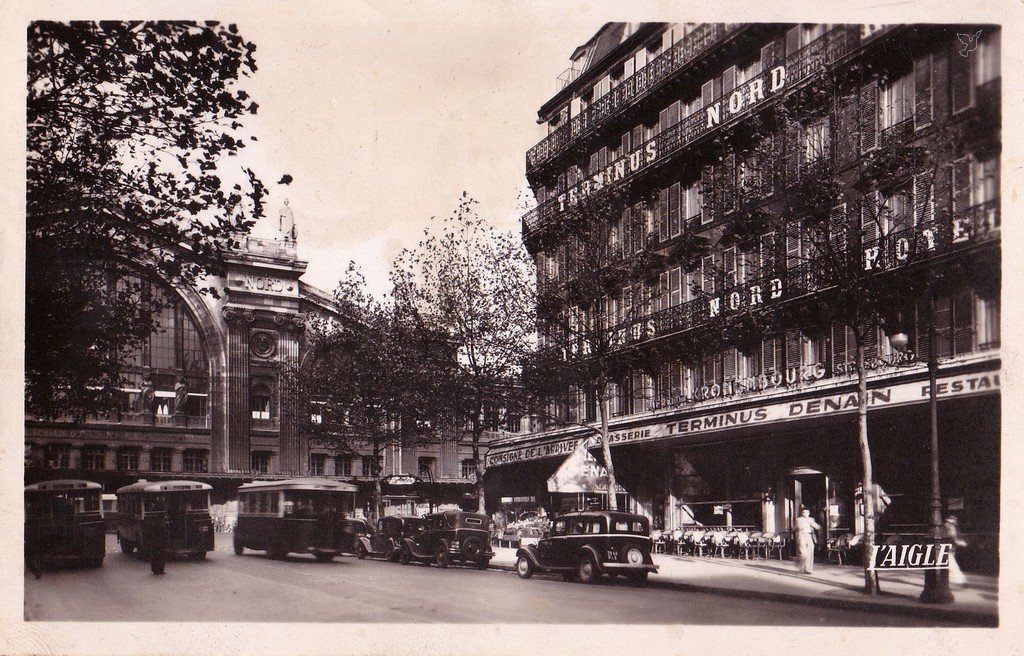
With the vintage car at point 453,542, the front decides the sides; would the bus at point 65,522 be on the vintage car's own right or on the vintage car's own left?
on the vintage car's own left

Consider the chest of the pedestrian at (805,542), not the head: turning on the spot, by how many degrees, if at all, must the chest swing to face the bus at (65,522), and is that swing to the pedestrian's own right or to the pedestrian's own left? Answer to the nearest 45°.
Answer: approximately 45° to the pedestrian's own right

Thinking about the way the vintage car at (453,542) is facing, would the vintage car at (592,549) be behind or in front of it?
behind

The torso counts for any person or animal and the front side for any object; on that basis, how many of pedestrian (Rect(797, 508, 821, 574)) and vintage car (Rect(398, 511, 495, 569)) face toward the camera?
1

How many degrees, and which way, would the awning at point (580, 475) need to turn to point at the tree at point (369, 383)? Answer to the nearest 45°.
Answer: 0° — it already faces it

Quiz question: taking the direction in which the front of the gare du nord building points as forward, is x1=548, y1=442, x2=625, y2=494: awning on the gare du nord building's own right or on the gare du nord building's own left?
on the gare du nord building's own left

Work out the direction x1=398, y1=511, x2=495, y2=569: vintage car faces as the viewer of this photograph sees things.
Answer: facing away from the viewer and to the left of the viewer

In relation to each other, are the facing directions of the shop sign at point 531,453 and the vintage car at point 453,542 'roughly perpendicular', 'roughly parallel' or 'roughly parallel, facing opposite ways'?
roughly perpendicular

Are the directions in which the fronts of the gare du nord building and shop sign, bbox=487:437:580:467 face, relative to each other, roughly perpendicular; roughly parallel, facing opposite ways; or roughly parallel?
roughly perpendicular

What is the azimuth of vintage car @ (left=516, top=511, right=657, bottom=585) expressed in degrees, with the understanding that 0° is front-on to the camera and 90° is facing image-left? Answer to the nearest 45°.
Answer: approximately 135°
